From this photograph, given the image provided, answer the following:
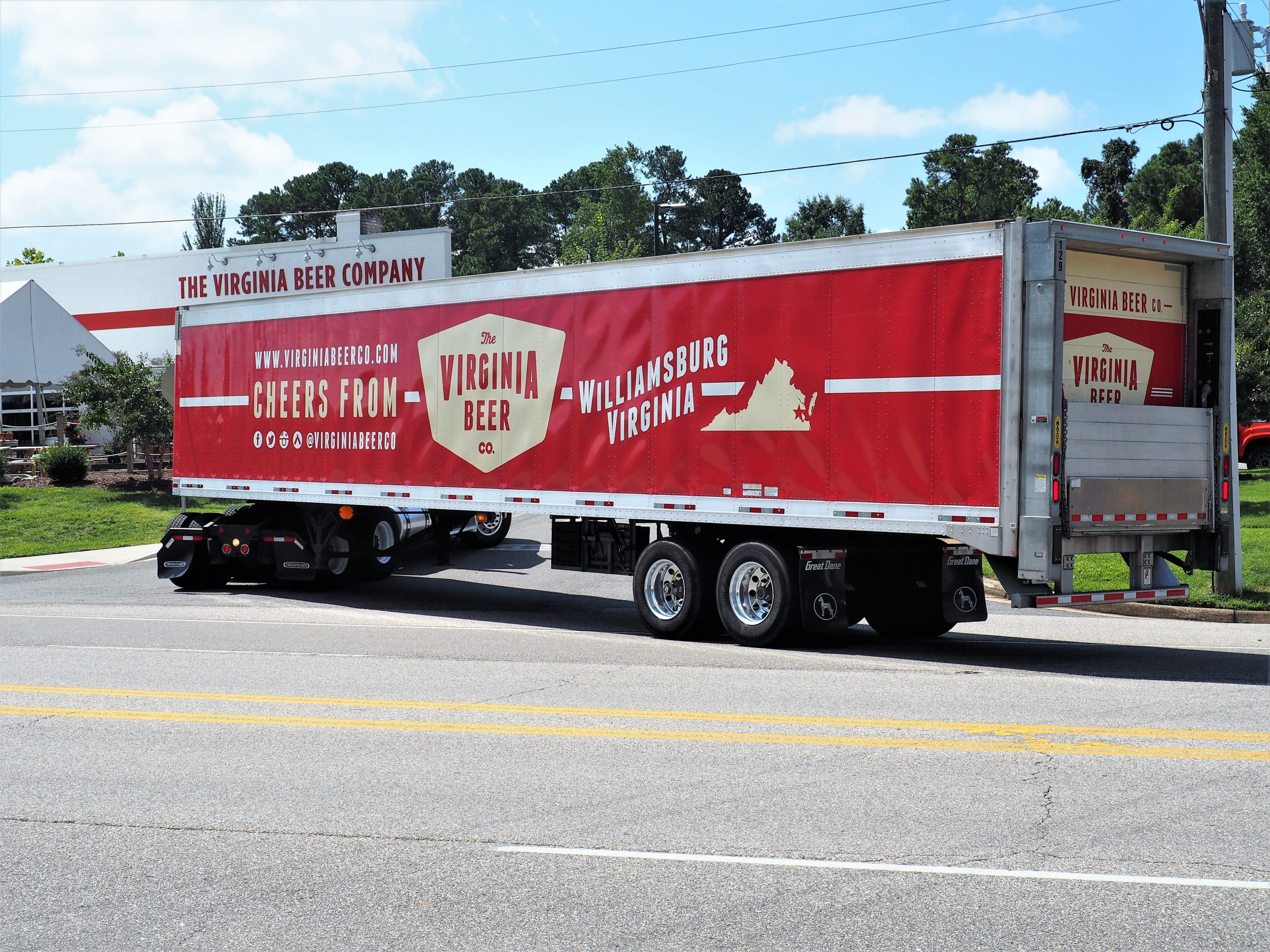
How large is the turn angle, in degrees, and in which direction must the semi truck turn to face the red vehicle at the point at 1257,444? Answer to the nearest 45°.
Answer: approximately 90° to its right

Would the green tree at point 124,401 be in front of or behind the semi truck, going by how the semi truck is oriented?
in front

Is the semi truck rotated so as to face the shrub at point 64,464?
yes

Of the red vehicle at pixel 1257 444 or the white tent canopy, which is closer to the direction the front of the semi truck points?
the white tent canopy

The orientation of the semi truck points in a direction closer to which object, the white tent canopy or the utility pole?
the white tent canopy

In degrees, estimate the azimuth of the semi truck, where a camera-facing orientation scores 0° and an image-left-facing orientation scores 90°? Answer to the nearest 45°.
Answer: approximately 135°

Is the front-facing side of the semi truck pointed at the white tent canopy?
yes

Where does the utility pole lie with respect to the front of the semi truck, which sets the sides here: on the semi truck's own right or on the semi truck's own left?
on the semi truck's own right

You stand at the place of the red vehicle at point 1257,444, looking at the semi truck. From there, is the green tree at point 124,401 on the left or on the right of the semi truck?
right
